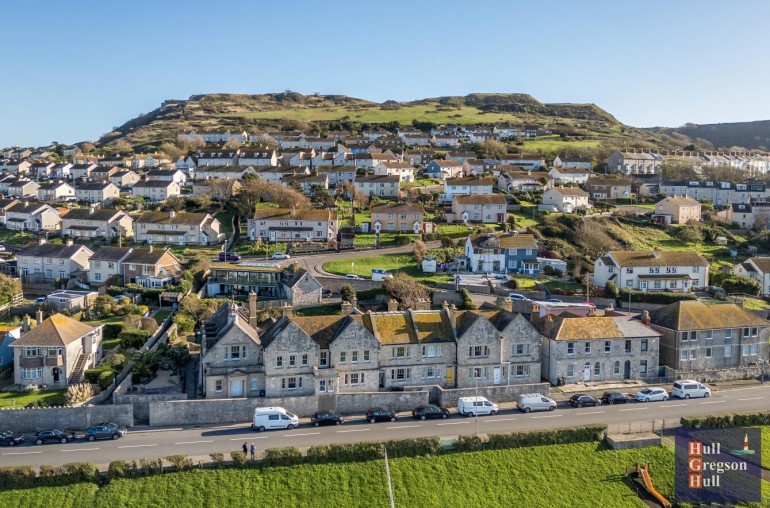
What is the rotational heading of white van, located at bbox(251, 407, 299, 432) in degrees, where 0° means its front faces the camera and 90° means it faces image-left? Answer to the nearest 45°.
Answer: approximately 270°

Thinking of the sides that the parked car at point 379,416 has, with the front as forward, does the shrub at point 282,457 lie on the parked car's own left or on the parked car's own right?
on the parked car's own right

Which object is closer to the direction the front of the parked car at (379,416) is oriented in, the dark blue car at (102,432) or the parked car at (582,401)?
the parked car

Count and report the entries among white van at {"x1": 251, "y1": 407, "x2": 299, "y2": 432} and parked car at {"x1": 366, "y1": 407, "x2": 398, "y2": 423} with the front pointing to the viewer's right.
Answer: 2

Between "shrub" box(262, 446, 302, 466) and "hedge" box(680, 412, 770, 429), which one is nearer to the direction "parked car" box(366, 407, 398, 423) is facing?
the hedge

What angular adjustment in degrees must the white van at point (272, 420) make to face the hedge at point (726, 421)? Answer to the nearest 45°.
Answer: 0° — it already faces it

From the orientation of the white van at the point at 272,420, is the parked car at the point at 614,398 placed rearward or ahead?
ahead

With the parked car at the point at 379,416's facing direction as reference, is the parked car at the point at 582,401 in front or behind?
in front

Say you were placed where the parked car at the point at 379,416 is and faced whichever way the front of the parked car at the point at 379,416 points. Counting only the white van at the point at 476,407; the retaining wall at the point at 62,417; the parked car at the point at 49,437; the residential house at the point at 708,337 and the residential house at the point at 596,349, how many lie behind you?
2

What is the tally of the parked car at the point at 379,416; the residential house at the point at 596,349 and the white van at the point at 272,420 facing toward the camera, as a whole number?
1

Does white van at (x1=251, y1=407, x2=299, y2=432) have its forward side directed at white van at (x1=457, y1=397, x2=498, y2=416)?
yes

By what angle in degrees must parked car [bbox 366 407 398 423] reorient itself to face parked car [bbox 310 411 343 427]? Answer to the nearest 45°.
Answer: approximately 180°

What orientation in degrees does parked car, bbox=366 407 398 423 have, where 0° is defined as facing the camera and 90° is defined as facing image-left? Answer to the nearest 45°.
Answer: approximately 270°
